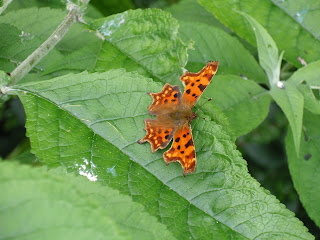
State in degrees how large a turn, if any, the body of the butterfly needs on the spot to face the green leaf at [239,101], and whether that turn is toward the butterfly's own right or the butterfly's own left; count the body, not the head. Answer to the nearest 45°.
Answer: approximately 45° to the butterfly's own left

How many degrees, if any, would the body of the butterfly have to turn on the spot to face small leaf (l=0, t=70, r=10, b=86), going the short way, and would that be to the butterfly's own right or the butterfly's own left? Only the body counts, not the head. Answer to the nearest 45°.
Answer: approximately 180°

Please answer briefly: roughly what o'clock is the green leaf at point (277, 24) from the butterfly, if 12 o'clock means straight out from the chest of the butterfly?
The green leaf is roughly at 10 o'clock from the butterfly.

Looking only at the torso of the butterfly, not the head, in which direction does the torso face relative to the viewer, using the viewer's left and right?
facing to the right of the viewer

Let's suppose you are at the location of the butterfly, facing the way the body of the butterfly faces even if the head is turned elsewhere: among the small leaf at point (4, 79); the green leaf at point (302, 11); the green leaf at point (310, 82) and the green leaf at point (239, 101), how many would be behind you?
1
